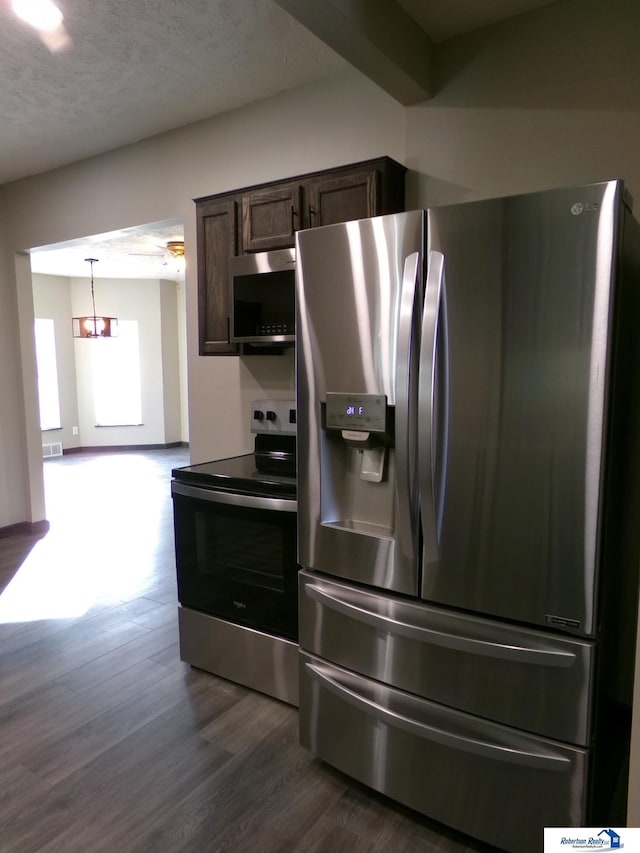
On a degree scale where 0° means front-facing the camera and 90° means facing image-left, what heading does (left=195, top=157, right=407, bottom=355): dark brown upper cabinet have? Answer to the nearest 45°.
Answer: approximately 45°

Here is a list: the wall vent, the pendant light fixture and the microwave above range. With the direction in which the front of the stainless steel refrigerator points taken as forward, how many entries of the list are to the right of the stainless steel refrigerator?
3

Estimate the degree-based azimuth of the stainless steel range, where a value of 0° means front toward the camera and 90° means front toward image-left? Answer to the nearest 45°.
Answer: approximately 45°

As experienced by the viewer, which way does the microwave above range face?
facing the viewer and to the left of the viewer

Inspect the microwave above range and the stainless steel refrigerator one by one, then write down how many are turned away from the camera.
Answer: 0

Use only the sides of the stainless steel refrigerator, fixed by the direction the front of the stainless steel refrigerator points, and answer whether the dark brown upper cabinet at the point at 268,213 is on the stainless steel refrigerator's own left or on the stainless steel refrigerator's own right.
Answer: on the stainless steel refrigerator's own right

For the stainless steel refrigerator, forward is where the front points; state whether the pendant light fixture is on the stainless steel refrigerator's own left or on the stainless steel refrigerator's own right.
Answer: on the stainless steel refrigerator's own right

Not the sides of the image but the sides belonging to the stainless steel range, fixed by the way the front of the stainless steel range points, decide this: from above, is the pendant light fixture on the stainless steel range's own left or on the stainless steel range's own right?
on the stainless steel range's own right
